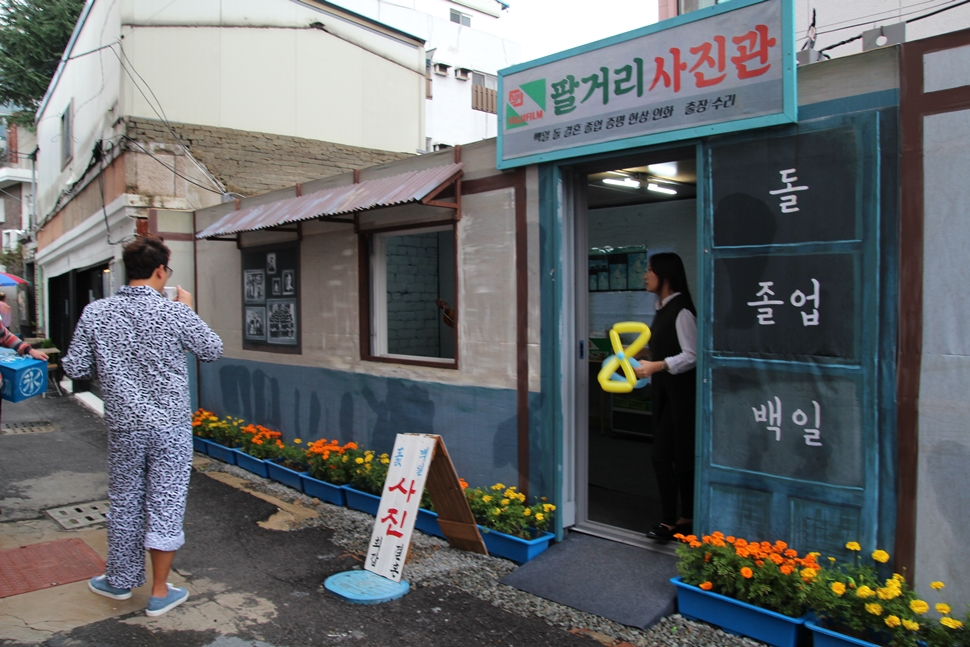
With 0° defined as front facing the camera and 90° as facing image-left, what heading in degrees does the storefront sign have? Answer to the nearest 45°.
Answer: approximately 45°

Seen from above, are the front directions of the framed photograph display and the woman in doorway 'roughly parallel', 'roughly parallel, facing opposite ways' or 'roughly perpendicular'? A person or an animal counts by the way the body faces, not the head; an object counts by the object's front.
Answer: roughly perpendicular

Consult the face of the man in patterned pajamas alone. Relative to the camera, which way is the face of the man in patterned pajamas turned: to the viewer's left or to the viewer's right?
to the viewer's right

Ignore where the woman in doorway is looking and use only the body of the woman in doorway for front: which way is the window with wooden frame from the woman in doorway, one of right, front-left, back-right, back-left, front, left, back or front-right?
front-right

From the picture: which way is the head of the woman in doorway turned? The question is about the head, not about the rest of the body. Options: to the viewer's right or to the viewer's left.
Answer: to the viewer's left

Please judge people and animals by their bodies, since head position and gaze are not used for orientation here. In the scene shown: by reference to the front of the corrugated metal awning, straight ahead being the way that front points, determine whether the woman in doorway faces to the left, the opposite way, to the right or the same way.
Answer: to the right

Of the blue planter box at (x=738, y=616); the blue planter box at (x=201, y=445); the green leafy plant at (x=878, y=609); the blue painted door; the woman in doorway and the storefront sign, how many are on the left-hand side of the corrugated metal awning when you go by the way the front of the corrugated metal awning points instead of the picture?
5

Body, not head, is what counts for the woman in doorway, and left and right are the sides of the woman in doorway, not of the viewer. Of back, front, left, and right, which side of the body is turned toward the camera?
left

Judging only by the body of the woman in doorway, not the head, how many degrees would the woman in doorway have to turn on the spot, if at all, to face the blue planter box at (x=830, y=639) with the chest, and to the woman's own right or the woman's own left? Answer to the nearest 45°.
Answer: approximately 135° to the woman's own left
